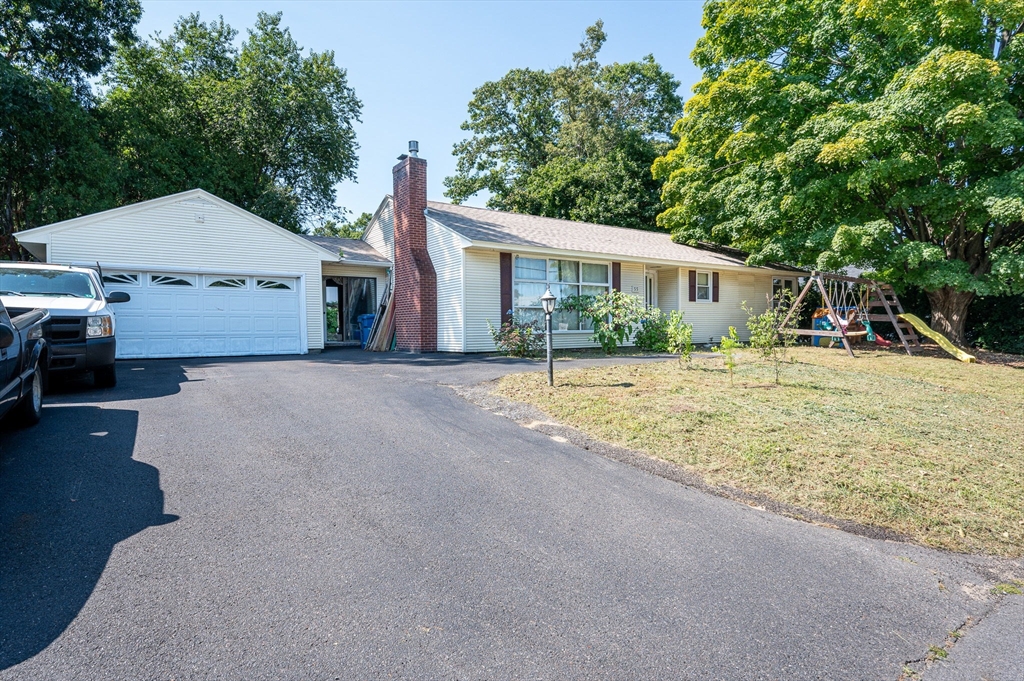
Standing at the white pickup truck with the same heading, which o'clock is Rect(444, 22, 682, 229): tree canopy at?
The tree canopy is roughly at 8 o'clock from the white pickup truck.

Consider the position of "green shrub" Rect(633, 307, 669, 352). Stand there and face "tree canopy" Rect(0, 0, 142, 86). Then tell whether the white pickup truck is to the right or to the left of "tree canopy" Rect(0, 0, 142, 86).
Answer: left

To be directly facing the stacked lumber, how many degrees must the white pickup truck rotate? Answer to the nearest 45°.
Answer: approximately 135° to its left

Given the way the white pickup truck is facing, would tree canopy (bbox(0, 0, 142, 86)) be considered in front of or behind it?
behind

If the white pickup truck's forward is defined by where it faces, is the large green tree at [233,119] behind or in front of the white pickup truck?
behind

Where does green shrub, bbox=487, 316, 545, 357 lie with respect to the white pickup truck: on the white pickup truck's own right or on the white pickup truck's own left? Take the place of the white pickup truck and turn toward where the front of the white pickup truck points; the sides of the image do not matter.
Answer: on the white pickup truck's own left

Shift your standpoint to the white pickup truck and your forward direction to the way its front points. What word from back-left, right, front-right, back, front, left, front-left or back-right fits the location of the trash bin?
back-left

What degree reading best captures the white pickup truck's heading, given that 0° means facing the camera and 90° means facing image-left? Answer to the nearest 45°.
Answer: approximately 0°

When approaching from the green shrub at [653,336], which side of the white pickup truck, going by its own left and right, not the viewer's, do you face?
left

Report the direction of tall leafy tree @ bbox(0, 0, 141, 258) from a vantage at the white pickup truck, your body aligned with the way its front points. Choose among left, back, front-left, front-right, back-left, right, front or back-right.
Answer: back
